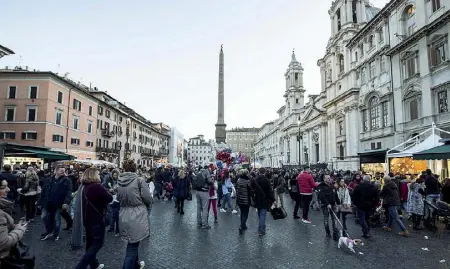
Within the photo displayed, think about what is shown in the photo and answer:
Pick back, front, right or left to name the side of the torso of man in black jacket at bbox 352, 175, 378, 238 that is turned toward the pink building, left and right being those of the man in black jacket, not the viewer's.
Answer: left

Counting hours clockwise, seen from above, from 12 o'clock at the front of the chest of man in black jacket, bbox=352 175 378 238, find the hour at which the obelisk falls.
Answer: The obelisk is roughly at 11 o'clock from the man in black jacket.

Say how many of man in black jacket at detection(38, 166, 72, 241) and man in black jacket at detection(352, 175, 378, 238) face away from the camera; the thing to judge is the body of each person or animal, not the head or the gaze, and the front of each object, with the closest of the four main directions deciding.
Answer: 1

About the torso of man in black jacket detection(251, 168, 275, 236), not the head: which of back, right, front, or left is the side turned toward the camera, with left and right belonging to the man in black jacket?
back

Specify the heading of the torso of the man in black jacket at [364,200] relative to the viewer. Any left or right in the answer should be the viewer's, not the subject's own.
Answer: facing away from the viewer

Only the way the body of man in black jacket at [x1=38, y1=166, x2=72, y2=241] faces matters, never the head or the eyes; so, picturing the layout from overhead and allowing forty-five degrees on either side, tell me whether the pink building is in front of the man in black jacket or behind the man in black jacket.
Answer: behind

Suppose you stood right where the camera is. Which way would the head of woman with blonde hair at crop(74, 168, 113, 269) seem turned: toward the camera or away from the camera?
away from the camera

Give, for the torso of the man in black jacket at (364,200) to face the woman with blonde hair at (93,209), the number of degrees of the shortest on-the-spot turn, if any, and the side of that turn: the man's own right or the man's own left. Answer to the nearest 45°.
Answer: approximately 135° to the man's own left

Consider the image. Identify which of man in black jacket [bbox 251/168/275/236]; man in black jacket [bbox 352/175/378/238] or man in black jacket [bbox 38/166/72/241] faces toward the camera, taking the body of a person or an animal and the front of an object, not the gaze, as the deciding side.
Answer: man in black jacket [bbox 38/166/72/241]

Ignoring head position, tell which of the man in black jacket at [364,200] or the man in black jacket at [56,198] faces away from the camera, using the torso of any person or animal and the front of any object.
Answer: the man in black jacket at [364,200]

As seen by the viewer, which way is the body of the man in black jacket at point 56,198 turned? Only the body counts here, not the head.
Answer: toward the camera

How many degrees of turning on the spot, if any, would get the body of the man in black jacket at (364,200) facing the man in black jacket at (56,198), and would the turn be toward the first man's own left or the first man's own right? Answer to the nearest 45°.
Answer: approximately 135° to the first man's own left
